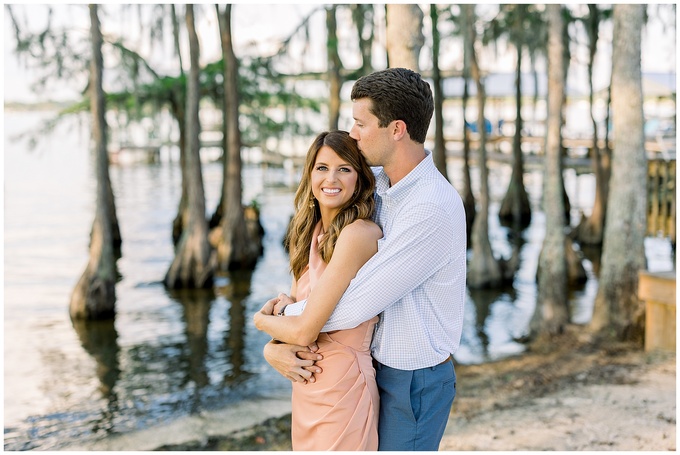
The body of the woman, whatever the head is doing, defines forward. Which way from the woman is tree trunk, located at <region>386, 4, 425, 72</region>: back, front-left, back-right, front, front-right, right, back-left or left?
back-right

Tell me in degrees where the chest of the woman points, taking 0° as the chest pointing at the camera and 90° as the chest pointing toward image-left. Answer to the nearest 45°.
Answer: approximately 45°

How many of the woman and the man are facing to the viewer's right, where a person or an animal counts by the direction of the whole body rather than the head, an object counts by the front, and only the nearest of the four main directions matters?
0

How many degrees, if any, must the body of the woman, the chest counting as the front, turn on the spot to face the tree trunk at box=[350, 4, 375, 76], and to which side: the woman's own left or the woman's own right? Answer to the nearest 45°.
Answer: approximately 135° to the woman's own right

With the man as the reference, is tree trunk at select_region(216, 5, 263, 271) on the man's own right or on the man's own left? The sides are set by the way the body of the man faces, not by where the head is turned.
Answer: on the man's own right

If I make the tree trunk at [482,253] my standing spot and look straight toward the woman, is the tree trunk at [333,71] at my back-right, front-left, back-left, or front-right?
back-right

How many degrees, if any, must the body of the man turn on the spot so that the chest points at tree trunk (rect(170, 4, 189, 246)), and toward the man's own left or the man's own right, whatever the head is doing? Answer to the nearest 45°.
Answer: approximately 90° to the man's own right

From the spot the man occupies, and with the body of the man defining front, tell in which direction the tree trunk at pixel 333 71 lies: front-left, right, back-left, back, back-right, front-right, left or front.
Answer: right
